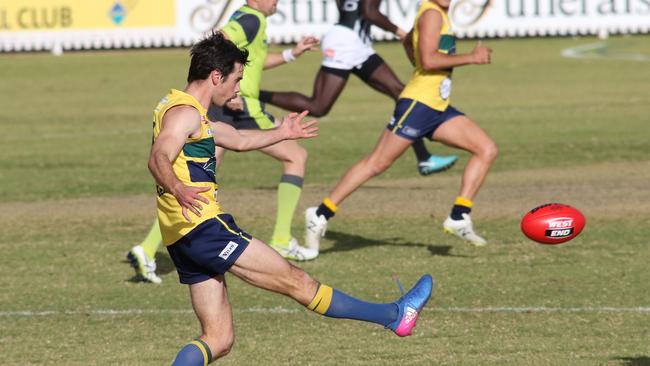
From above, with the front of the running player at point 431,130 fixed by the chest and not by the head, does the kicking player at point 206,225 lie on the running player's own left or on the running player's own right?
on the running player's own right

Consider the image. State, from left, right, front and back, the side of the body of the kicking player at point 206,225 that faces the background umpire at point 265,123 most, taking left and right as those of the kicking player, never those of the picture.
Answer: left

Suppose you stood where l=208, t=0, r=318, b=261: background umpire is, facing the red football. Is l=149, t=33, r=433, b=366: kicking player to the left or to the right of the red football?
right

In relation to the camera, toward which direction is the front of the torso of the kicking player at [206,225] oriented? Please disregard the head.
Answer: to the viewer's right

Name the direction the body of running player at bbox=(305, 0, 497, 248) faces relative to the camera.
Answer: to the viewer's right

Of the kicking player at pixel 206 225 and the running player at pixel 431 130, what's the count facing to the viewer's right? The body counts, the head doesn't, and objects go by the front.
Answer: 2

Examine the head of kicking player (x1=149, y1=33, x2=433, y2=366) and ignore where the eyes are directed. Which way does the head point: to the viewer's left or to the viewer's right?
to the viewer's right

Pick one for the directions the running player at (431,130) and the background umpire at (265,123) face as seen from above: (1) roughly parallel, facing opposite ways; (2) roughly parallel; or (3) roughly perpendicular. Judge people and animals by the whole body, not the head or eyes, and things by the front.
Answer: roughly parallel

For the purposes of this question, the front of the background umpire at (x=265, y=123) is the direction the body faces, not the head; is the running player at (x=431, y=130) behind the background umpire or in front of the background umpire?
in front

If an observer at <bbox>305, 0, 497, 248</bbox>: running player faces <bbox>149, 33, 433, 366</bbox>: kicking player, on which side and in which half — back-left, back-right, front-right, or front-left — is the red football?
front-left

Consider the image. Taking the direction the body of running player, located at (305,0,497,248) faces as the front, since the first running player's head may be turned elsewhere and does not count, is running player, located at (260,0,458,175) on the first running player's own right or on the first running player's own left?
on the first running player's own left
